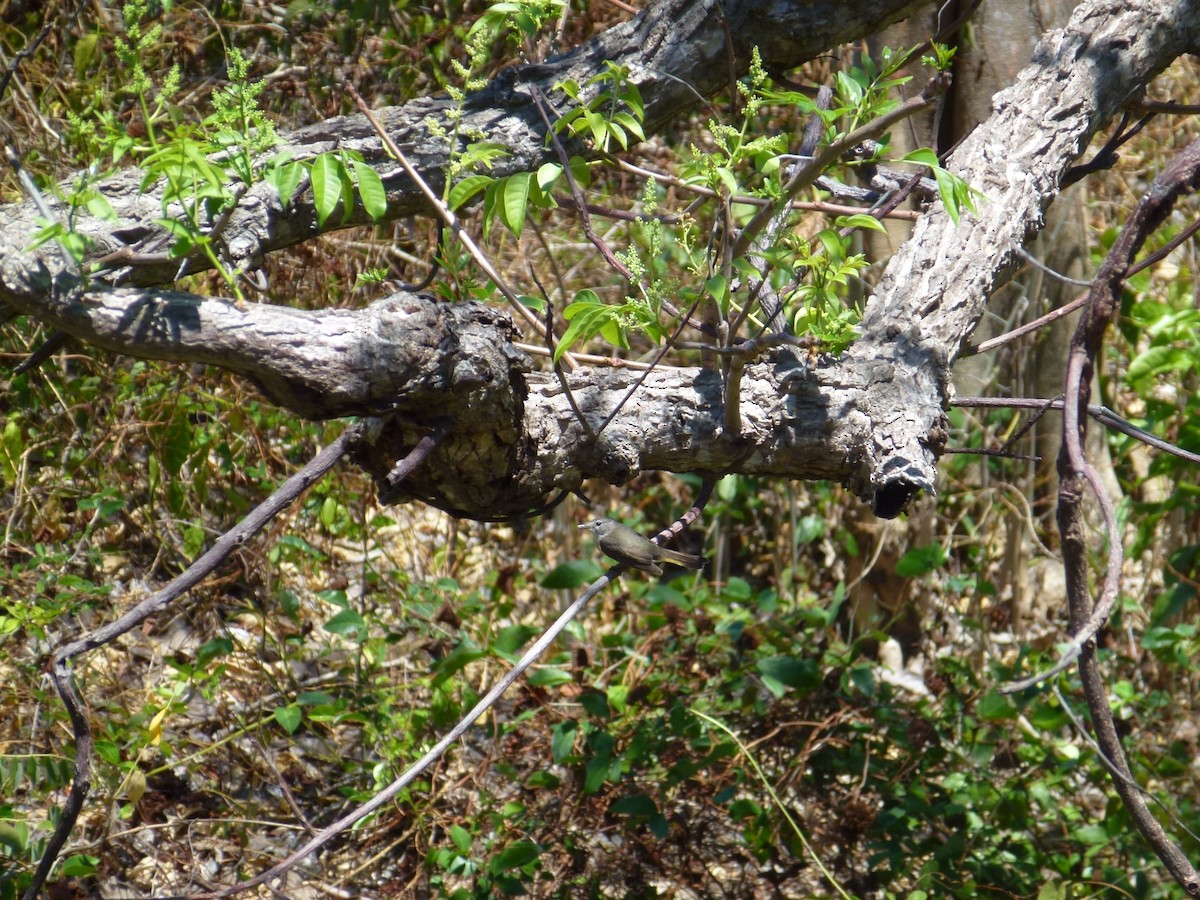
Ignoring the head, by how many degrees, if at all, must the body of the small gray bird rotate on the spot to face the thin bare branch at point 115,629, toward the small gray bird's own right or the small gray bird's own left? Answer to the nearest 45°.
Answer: approximately 45° to the small gray bird's own left

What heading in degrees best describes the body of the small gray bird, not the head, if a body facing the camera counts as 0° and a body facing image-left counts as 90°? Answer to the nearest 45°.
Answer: approximately 90°
